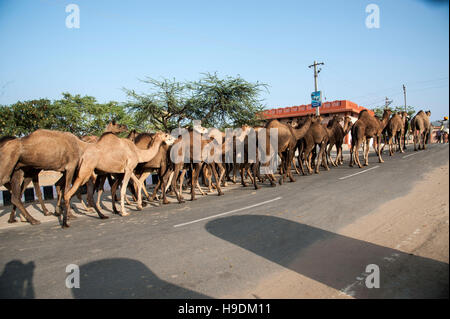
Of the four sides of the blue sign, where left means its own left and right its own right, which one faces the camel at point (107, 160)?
front

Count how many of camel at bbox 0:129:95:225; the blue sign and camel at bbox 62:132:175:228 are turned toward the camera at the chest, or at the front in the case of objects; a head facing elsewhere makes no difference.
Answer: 1

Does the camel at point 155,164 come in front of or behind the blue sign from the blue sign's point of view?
in front

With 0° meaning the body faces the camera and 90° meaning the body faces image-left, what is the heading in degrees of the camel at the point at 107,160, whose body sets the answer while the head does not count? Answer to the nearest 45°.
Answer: approximately 270°

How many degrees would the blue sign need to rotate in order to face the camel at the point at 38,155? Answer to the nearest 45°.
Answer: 0° — it already faces it

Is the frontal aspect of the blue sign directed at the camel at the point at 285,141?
yes

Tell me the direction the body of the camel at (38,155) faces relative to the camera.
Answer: to the viewer's right

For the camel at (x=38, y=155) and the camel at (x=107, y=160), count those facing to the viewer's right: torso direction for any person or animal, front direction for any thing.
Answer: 2

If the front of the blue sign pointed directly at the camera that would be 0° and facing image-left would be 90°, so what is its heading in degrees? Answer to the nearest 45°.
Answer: approximately 0°
